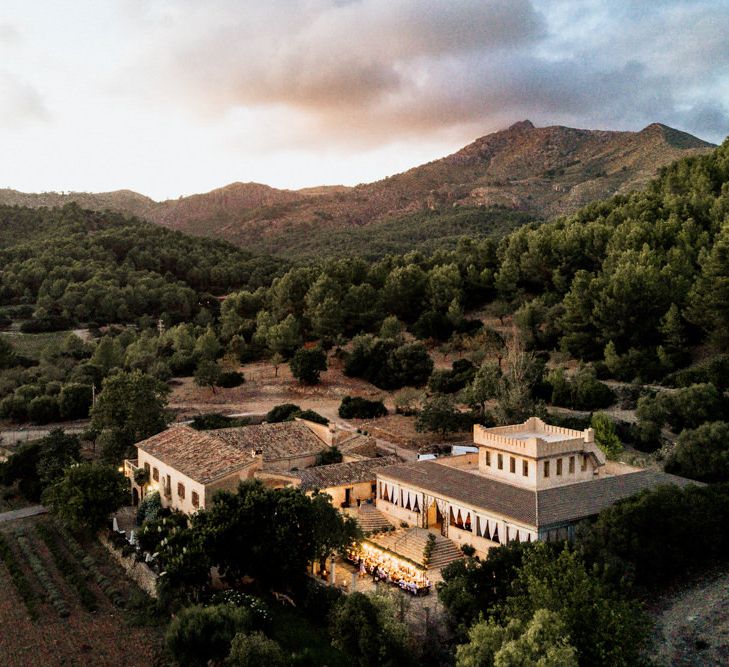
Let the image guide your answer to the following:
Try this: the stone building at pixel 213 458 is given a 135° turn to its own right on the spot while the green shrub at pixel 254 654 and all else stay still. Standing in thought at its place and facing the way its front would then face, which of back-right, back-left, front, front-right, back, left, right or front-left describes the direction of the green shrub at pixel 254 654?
back

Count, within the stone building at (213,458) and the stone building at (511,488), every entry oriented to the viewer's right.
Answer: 0

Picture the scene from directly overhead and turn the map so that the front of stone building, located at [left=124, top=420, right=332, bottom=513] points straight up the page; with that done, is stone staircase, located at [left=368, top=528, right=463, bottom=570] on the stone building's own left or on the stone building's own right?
on the stone building's own left

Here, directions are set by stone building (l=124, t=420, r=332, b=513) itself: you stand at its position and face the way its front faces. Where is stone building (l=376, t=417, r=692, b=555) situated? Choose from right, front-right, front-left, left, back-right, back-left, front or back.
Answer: left

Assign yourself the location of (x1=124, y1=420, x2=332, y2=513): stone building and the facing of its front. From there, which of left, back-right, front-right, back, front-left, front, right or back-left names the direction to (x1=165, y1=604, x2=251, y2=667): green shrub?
front-left

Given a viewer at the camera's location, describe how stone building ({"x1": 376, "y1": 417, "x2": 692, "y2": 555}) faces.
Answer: facing the viewer and to the left of the viewer

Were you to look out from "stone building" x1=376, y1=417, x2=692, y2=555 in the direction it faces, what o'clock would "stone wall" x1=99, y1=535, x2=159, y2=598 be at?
The stone wall is roughly at 1 o'clock from the stone building.

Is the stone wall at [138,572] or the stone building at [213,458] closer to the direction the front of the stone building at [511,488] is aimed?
the stone wall

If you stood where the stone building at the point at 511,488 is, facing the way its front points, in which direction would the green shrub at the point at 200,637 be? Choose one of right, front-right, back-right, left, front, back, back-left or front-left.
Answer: front

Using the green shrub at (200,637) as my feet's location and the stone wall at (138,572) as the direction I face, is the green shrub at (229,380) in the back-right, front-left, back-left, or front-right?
front-right

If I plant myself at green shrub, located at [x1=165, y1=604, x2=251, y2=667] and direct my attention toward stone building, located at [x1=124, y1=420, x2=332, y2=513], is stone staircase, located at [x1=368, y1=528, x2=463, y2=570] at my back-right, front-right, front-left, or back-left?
front-right

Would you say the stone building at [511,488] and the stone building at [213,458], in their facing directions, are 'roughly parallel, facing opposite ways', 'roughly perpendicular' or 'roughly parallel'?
roughly parallel

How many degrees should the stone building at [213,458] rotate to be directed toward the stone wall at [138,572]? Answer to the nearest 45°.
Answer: approximately 45° to its left
